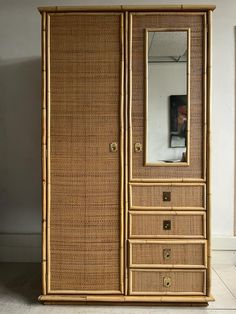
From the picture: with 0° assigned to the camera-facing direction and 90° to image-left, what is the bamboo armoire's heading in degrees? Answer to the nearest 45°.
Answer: approximately 0°
